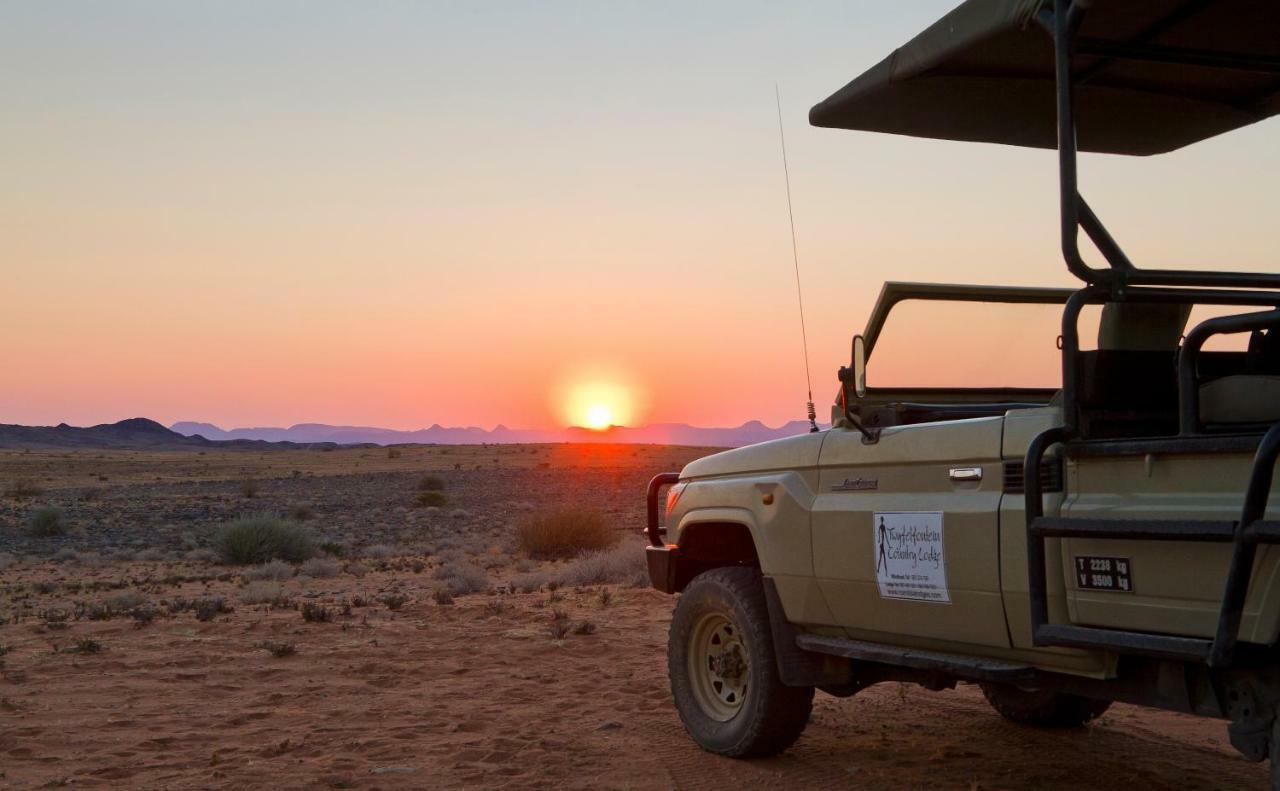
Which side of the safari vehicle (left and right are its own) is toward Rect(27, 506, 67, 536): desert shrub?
front

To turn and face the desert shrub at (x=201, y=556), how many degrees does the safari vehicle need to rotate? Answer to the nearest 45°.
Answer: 0° — it already faces it

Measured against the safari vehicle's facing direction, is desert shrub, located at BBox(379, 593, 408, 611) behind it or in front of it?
in front

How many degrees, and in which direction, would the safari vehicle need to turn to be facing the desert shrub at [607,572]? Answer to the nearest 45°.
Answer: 0° — it already faces it

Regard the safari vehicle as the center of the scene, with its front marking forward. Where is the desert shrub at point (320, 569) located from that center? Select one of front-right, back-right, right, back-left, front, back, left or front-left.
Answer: front

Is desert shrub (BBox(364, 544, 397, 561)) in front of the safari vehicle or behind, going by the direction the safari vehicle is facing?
in front

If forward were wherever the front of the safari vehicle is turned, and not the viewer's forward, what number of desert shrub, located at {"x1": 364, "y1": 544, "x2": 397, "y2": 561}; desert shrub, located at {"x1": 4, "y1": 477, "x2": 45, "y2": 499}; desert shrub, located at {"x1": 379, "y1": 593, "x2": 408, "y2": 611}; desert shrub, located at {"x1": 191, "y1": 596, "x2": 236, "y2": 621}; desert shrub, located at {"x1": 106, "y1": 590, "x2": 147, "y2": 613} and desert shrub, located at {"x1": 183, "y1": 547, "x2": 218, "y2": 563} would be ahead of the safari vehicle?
6

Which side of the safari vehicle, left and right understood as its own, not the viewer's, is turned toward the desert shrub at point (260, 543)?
front

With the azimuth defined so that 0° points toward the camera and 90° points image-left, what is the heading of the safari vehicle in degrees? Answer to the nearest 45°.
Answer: approximately 135°
